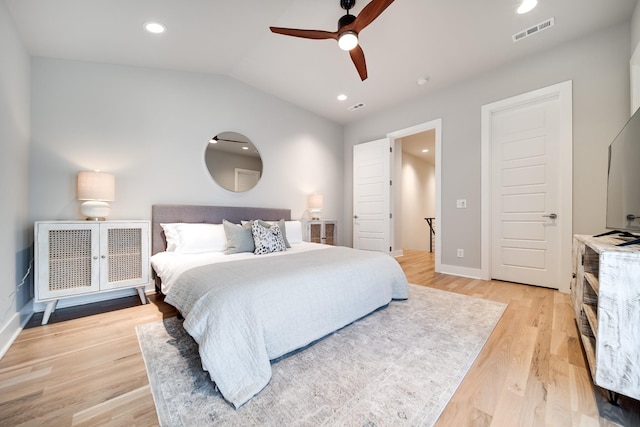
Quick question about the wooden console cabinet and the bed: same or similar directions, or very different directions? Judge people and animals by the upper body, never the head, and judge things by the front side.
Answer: very different directions

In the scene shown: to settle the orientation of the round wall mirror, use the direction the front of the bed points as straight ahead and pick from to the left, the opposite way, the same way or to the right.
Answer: the same way

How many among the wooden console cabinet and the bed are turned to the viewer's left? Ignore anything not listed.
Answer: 1

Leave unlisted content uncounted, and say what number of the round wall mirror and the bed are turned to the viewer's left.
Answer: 0

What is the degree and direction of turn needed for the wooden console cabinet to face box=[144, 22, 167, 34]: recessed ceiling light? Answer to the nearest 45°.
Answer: approximately 45° to its left

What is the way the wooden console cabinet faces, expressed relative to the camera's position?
facing to the left of the viewer

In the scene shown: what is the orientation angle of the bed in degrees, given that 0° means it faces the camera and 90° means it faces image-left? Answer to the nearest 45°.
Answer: approximately 315°

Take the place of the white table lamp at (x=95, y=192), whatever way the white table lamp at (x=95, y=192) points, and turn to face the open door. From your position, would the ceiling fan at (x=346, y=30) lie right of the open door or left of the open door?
right

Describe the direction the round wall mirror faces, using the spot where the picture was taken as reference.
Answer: facing the viewer and to the right of the viewer

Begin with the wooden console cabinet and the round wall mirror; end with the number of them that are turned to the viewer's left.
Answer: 1

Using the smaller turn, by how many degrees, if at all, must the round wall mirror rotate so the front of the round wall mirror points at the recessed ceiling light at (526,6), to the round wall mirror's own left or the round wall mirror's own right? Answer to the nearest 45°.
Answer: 0° — it already faces it

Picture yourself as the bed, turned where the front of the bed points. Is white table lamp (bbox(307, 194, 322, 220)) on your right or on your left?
on your left

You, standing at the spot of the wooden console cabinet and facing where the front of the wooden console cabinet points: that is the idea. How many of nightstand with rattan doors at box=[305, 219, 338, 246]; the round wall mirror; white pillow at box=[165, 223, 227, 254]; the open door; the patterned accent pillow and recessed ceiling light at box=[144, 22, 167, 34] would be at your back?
0

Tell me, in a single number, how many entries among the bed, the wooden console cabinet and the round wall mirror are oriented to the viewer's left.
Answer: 1
